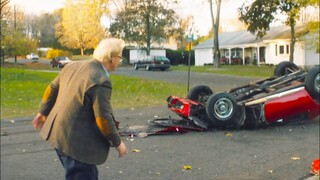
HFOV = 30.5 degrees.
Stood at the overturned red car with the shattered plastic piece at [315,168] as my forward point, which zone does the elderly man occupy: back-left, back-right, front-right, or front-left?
front-right

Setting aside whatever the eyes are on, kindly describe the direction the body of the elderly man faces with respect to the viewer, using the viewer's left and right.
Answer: facing away from the viewer and to the right of the viewer

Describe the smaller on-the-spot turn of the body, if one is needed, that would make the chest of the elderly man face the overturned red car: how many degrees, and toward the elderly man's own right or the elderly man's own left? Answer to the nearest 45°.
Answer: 0° — they already face it

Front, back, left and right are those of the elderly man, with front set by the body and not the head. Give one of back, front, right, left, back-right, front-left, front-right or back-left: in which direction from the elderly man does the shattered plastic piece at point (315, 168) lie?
front

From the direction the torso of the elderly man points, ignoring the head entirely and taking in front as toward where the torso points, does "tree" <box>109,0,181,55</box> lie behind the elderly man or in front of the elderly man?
in front

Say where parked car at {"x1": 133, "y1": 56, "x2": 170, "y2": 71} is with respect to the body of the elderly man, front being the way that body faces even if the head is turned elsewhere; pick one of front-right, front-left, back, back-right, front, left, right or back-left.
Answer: front-left

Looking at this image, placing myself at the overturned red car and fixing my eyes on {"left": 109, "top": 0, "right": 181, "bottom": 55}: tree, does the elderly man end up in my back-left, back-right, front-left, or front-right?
back-left
